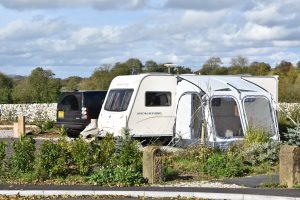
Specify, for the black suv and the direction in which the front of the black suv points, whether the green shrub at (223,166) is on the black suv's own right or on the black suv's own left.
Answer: on the black suv's own right

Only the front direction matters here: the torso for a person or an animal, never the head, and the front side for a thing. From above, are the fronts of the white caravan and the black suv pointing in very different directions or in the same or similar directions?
very different directions

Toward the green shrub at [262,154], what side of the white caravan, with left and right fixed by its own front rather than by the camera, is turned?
left

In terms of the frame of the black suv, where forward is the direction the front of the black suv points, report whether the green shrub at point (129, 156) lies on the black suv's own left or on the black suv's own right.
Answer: on the black suv's own right

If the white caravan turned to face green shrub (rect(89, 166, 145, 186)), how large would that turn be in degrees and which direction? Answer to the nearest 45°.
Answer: approximately 45° to its left

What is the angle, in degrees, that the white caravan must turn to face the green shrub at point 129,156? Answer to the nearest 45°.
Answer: approximately 45° to its left

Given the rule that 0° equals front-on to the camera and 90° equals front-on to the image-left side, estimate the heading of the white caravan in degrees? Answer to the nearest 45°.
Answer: approximately 45°

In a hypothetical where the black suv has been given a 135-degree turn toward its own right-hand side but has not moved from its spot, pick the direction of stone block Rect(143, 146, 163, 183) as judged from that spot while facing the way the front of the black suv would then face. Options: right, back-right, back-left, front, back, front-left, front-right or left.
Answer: front

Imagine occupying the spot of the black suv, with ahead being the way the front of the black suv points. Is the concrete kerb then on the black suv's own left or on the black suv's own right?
on the black suv's own right

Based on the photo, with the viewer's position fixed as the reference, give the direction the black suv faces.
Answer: facing away from the viewer and to the right of the viewer
